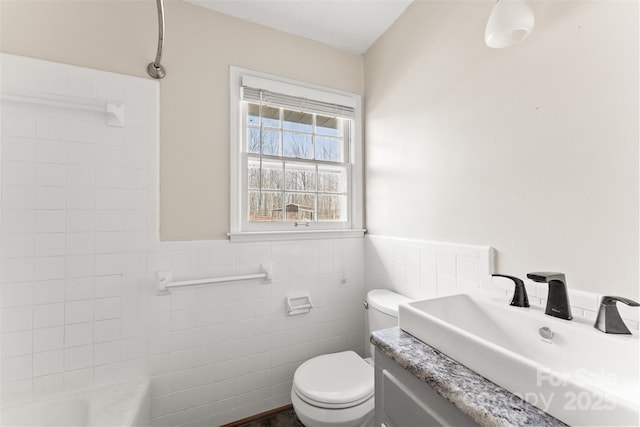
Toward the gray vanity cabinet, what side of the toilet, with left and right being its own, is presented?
left

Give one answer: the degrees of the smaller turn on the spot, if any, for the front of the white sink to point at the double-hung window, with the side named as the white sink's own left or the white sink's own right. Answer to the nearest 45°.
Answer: approximately 45° to the white sink's own right

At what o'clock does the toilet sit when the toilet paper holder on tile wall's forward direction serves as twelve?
The toilet is roughly at 11 o'clock from the toilet paper holder on tile wall.

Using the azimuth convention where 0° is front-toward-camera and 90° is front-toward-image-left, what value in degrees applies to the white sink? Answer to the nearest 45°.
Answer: approximately 45°

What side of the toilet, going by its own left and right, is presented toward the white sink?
left

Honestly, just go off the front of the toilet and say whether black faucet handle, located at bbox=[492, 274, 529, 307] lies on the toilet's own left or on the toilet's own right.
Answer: on the toilet's own left

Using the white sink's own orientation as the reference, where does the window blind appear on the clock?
The window blind is roughly at 2 o'clock from the white sink.

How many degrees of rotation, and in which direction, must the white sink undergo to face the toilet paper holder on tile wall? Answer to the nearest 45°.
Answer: approximately 45° to its right
